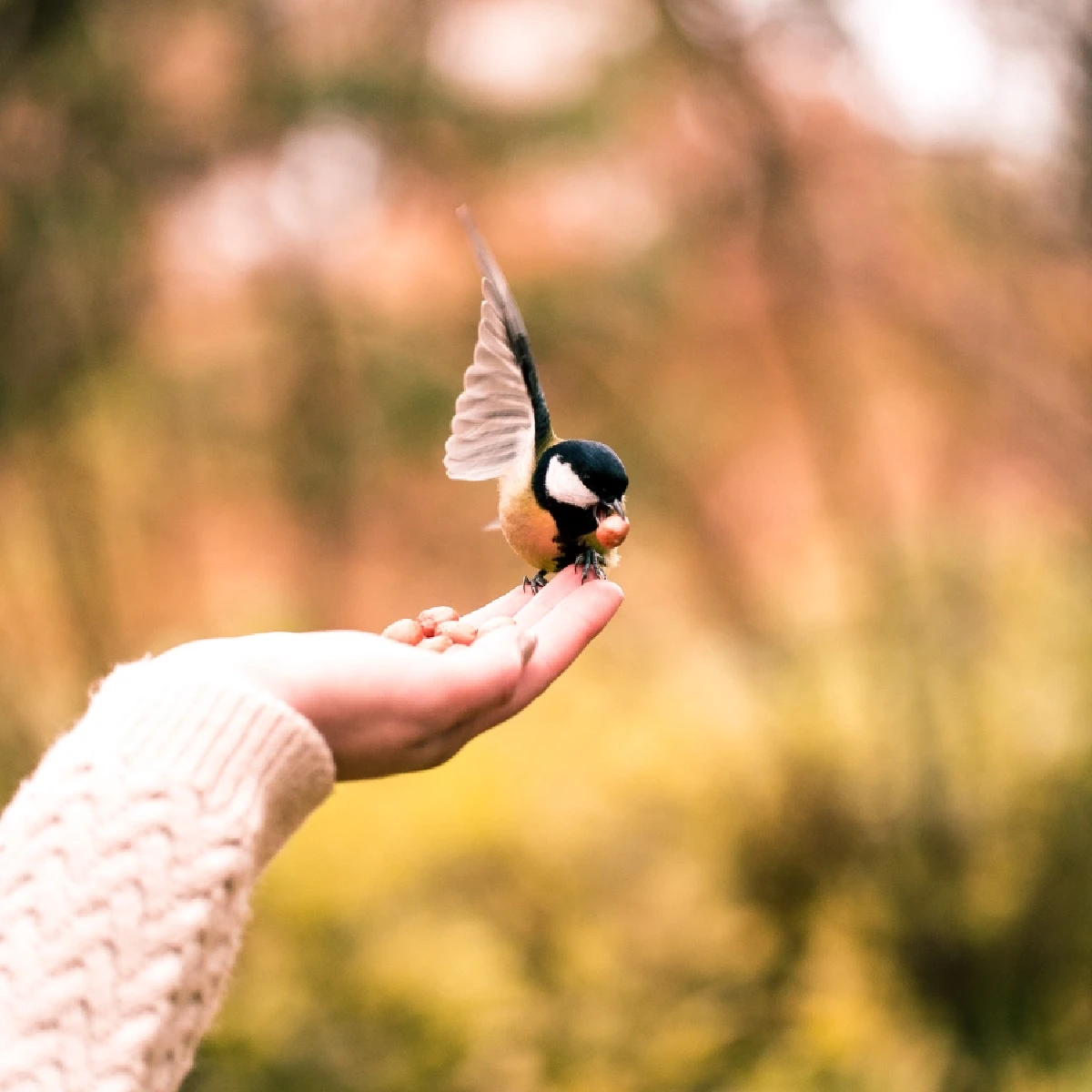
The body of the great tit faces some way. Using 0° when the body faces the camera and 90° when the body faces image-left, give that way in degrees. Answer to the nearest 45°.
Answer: approximately 315°
